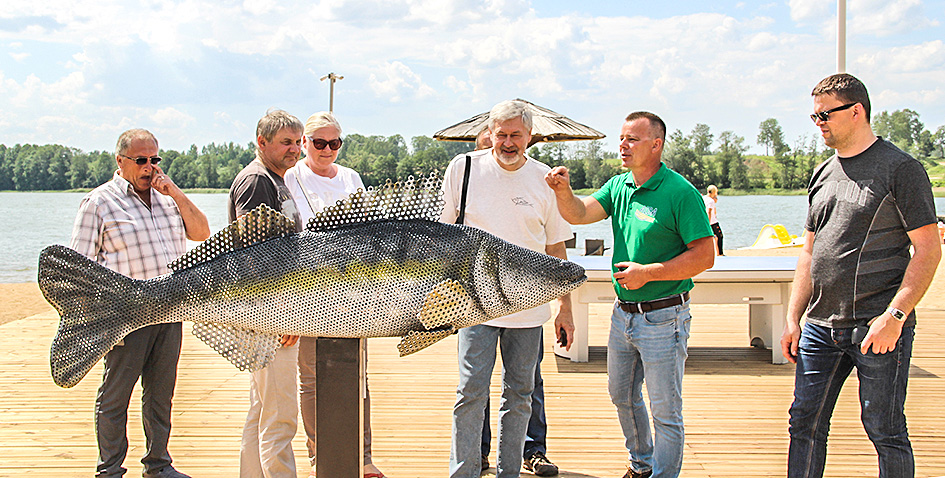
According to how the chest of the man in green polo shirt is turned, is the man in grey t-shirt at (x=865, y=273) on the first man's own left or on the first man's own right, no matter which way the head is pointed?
on the first man's own left

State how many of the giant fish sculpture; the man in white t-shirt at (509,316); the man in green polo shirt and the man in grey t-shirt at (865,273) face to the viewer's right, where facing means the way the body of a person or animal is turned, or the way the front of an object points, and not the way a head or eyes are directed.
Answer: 1

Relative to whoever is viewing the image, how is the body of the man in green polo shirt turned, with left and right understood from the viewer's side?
facing the viewer and to the left of the viewer

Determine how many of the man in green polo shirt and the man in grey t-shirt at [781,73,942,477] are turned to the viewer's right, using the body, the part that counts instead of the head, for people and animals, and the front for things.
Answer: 0

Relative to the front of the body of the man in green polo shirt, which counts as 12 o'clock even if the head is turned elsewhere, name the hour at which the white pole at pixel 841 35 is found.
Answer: The white pole is roughly at 5 o'clock from the man in green polo shirt.

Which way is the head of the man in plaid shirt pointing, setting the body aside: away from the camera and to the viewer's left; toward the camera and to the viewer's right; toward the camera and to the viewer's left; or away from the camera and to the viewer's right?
toward the camera and to the viewer's right

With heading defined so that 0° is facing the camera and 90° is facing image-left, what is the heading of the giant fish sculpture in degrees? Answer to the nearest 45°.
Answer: approximately 270°

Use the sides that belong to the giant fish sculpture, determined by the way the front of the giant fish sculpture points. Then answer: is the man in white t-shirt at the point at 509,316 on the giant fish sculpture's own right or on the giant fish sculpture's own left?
on the giant fish sculpture's own left

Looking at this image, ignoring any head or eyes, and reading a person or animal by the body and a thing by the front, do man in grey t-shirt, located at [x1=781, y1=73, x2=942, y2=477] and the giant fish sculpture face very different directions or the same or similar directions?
very different directions

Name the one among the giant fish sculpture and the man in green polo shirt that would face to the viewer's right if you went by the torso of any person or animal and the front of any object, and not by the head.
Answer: the giant fish sculpture

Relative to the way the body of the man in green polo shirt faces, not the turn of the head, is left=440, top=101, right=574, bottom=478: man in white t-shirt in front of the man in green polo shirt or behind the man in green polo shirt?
in front

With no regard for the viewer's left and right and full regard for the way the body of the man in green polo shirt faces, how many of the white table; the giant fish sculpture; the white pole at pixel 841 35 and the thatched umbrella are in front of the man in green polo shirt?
1

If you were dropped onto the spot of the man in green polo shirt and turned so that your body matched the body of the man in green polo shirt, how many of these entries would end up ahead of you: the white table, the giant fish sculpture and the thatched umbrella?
1

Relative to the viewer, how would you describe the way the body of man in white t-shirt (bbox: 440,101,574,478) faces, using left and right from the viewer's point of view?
facing the viewer

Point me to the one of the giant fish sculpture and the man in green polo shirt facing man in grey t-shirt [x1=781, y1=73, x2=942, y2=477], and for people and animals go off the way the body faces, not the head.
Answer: the giant fish sculpture

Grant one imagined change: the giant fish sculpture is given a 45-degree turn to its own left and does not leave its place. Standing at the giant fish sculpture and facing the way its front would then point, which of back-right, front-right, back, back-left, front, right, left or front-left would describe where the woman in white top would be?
front-left

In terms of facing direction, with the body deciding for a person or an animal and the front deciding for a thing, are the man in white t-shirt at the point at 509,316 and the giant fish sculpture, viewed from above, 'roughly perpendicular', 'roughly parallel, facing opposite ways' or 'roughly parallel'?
roughly perpendicular
